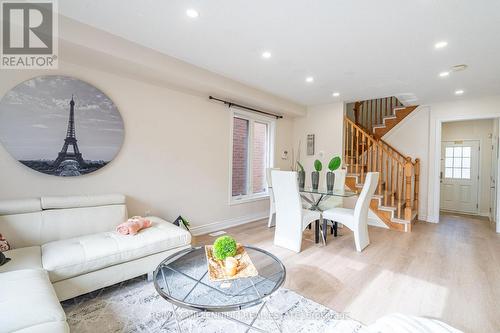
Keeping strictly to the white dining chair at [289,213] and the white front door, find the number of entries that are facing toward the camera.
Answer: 1

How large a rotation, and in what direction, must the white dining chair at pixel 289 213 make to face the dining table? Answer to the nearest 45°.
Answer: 0° — it already faces it

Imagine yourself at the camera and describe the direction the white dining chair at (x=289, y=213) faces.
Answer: facing away from the viewer and to the right of the viewer

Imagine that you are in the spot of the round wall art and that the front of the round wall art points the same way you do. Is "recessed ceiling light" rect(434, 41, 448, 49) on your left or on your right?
on your left

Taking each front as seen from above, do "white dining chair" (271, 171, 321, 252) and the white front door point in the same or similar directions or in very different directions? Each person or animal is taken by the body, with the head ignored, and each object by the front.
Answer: very different directions
